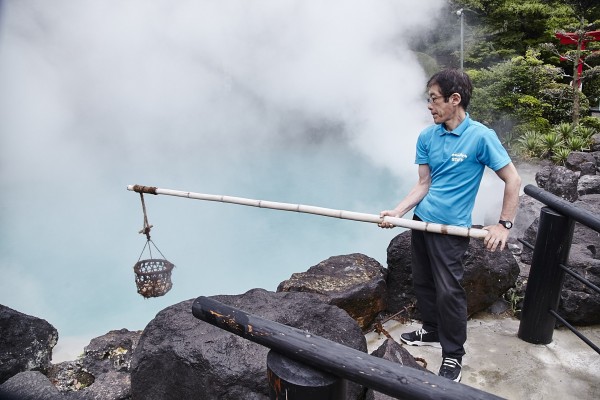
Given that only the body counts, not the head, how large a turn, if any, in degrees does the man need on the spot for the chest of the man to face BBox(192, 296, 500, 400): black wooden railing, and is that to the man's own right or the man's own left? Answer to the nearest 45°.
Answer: approximately 45° to the man's own left

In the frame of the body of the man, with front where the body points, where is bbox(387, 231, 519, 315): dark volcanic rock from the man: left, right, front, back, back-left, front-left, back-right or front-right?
back-right

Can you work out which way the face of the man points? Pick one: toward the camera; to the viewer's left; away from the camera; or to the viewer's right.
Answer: to the viewer's left

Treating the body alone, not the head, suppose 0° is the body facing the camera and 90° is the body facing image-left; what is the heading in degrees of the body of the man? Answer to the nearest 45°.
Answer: approximately 45°

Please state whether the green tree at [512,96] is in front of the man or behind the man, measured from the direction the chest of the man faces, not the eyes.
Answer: behind
